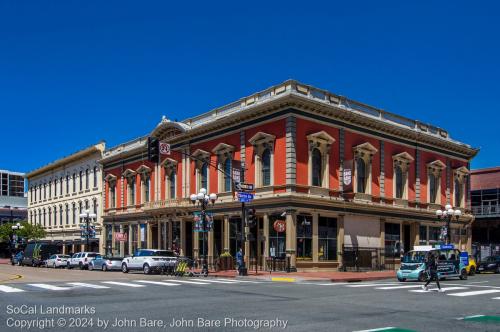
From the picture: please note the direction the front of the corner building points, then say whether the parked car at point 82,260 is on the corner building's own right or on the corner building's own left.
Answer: on the corner building's own right

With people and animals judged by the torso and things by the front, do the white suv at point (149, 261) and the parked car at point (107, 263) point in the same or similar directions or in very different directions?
same or similar directions

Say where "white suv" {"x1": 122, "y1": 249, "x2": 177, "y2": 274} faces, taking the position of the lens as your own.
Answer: facing away from the viewer and to the left of the viewer

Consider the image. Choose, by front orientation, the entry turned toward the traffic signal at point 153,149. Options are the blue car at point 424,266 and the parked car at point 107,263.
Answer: the blue car

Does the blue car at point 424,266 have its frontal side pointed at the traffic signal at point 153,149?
yes

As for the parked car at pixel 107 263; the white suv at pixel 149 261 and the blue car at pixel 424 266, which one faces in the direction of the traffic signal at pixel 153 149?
the blue car

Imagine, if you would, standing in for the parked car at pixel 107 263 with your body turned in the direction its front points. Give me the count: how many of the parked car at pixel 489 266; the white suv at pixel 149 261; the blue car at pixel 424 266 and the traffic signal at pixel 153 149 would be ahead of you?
0

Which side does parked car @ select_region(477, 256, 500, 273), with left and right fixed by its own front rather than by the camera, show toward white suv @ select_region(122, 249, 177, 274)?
front

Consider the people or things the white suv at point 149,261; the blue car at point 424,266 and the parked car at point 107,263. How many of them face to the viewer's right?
0

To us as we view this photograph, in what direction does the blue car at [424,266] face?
facing the viewer and to the left of the viewer

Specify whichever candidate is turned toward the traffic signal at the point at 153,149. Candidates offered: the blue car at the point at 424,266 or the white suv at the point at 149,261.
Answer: the blue car
